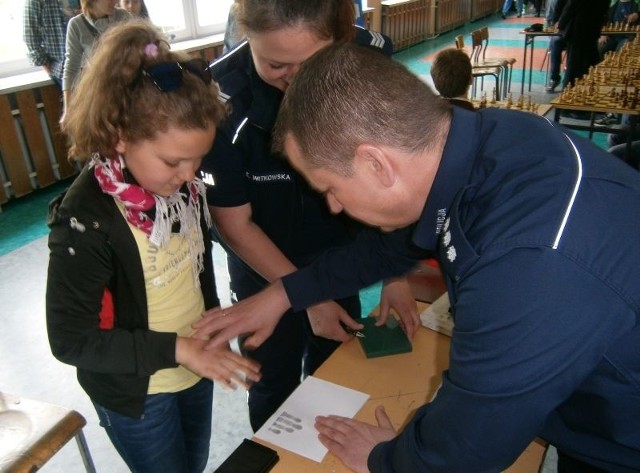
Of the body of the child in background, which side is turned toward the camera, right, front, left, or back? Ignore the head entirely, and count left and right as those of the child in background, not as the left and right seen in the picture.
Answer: back

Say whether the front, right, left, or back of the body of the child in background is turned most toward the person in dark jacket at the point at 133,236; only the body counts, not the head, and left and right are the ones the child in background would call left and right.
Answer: back

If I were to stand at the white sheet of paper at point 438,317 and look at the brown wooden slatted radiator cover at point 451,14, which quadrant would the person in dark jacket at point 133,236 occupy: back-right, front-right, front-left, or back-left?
back-left

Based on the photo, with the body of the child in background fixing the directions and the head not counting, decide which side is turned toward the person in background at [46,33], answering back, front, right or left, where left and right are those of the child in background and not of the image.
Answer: left

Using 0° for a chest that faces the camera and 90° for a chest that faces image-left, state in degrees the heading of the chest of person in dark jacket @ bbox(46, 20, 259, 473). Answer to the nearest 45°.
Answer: approximately 315°

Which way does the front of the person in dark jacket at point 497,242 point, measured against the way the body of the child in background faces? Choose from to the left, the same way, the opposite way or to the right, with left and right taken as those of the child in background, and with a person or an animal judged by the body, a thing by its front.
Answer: to the left

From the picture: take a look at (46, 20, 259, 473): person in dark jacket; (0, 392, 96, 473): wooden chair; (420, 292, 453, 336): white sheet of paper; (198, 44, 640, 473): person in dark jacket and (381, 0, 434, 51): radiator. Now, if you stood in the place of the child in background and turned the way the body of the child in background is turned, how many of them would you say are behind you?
4

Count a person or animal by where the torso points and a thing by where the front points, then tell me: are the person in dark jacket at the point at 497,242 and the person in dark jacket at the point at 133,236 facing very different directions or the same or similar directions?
very different directions

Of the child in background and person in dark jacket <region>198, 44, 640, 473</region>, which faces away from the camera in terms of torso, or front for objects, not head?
the child in background

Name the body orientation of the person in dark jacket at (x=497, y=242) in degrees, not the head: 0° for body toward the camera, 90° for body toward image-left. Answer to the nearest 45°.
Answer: approximately 90°

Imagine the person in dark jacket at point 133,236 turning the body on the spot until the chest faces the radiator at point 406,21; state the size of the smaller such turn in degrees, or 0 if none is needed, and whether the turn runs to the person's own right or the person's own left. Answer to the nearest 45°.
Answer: approximately 90° to the person's own left

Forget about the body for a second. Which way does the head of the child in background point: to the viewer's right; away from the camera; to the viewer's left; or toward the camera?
away from the camera

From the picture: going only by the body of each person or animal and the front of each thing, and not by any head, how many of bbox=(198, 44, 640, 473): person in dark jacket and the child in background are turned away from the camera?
1

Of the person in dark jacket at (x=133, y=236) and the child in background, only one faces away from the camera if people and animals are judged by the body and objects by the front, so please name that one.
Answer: the child in background
